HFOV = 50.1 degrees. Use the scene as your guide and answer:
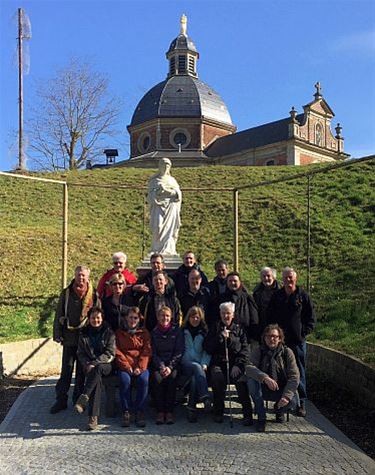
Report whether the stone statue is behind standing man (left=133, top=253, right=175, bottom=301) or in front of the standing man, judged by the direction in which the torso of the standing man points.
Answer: behind

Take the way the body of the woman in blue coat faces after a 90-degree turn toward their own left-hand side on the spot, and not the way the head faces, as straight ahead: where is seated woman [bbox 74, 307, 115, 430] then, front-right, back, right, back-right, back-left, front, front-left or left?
back

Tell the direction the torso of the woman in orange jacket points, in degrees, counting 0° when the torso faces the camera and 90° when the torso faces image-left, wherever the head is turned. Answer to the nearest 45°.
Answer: approximately 0°

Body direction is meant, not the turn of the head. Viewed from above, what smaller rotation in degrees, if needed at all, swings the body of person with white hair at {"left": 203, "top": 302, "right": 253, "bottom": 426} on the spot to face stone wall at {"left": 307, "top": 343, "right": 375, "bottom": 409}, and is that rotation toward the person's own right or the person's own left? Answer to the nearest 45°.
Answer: approximately 135° to the person's own left
